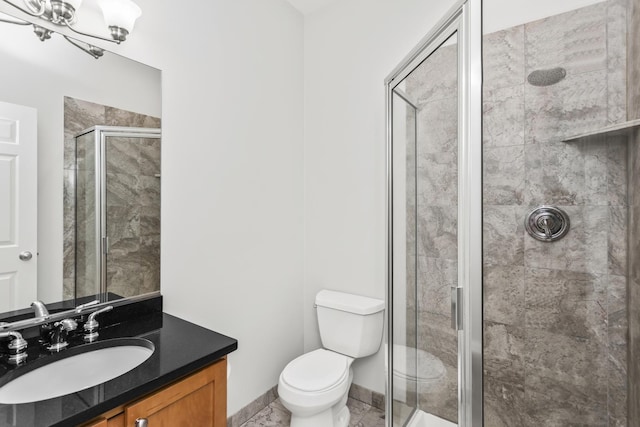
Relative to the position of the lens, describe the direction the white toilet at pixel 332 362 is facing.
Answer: facing the viewer and to the left of the viewer

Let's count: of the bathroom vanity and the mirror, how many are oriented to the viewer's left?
0

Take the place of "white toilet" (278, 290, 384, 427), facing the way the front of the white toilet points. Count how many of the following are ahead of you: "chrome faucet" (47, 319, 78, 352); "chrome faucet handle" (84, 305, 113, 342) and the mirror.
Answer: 3

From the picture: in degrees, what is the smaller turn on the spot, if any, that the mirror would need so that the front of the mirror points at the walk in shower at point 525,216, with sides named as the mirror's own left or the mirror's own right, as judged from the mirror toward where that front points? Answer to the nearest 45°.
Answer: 0° — it already faces it

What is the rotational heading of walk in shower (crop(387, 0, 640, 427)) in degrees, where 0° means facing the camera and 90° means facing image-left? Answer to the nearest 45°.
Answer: approximately 45°

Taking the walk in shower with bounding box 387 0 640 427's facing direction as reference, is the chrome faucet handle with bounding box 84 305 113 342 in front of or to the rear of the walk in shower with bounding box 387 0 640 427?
in front

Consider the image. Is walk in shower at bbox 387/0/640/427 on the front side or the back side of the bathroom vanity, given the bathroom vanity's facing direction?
on the front side

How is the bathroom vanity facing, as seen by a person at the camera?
facing the viewer and to the right of the viewer

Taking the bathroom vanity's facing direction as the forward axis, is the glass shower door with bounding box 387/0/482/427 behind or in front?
in front

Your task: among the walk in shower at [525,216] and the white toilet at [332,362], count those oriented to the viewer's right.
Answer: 0
